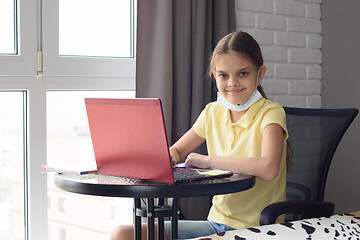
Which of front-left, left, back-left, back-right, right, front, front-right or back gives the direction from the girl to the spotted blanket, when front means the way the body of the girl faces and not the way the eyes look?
front-left

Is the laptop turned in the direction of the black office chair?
yes

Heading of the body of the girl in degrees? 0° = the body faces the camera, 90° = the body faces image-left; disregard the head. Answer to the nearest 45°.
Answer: approximately 45°

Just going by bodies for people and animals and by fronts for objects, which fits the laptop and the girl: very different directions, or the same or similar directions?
very different directions

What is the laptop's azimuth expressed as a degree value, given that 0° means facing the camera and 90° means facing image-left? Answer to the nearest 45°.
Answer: approximately 225°
